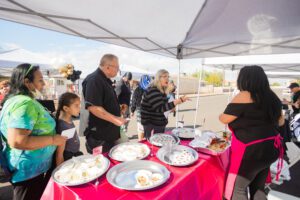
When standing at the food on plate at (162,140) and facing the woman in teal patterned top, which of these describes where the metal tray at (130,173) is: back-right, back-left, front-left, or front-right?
front-left

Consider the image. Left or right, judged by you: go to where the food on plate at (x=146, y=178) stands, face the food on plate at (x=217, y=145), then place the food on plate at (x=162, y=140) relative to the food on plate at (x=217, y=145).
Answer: left

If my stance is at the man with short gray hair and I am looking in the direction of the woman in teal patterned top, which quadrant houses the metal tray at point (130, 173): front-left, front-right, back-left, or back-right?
front-left

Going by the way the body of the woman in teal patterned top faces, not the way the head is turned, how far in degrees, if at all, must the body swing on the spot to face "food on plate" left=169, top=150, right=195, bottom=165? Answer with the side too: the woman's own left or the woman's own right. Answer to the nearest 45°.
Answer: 0° — they already face it

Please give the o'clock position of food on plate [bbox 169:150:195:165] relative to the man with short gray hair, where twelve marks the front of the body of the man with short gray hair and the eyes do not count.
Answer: The food on plate is roughly at 1 o'clock from the man with short gray hair.

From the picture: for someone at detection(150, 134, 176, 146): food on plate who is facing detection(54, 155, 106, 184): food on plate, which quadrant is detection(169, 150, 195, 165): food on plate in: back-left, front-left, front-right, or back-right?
front-left

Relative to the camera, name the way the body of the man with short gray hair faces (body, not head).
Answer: to the viewer's right

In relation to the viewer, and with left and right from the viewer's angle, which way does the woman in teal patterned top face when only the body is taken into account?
facing to the right of the viewer

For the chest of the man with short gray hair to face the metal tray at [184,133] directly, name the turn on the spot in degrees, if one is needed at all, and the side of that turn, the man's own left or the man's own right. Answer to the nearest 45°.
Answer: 0° — they already face it

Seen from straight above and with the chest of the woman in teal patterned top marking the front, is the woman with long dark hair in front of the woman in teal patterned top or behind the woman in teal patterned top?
in front

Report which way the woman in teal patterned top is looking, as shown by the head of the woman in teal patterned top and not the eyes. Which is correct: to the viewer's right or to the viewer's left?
to the viewer's right

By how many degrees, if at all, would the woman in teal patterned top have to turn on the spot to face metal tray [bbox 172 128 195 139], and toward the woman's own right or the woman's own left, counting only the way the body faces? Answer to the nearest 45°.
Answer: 0° — they already face it

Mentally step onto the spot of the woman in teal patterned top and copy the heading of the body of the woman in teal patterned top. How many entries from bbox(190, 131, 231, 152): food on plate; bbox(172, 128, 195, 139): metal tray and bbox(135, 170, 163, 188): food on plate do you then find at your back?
0
